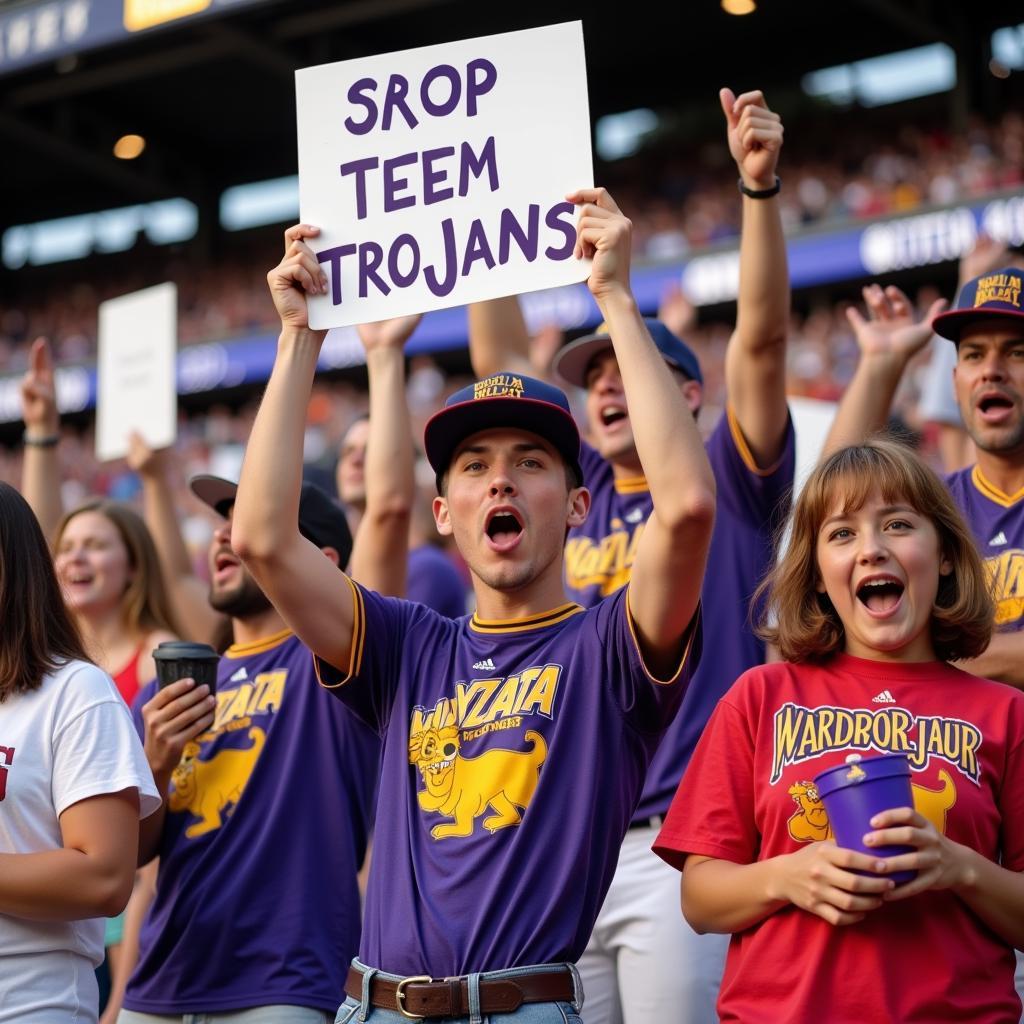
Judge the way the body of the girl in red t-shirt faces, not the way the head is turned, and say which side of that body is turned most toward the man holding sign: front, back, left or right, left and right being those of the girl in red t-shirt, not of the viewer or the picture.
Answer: right

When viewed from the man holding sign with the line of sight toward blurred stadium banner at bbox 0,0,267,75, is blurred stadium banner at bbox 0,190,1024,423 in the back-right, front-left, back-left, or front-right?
front-right

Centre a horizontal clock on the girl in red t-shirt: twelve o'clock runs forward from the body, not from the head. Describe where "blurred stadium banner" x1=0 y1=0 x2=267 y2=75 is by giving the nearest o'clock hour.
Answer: The blurred stadium banner is roughly at 5 o'clock from the girl in red t-shirt.

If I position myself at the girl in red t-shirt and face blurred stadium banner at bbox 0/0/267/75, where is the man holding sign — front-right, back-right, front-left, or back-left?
front-left

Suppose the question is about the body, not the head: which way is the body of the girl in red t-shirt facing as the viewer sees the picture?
toward the camera

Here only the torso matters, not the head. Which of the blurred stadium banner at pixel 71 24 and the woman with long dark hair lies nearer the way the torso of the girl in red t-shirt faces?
the woman with long dark hair

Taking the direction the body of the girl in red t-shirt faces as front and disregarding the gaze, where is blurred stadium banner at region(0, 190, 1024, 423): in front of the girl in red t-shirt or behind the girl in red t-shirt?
behind
